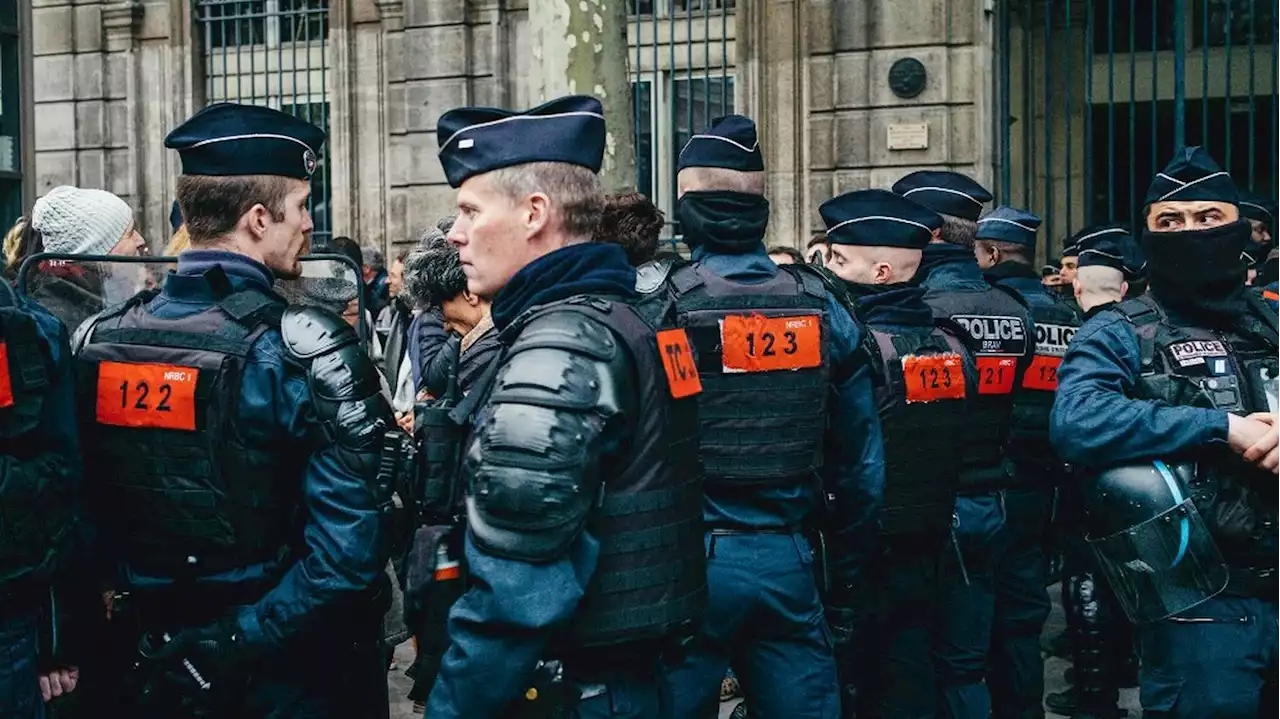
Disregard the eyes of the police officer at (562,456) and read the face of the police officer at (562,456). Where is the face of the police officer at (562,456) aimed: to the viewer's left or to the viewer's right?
to the viewer's left

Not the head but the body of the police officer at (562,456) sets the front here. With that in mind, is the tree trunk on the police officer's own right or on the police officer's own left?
on the police officer's own right

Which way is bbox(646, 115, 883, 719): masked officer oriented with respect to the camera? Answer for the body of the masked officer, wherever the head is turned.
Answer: away from the camera

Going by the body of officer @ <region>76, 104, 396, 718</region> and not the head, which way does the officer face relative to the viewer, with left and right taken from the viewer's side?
facing away from the viewer and to the right of the viewer

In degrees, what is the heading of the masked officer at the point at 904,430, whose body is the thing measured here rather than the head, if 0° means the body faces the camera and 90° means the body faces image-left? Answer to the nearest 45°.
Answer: approximately 135°

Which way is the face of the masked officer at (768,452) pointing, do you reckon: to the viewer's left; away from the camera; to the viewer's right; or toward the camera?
away from the camera

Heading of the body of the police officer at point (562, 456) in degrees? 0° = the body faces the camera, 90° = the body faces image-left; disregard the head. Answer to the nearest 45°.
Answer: approximately 90°

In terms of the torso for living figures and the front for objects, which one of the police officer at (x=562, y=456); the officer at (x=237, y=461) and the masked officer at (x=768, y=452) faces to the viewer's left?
the police officer

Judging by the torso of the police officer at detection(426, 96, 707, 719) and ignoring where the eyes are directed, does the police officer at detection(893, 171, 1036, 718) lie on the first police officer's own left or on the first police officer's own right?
on the first police officer's own right

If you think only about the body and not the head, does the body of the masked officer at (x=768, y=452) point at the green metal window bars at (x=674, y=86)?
yes
